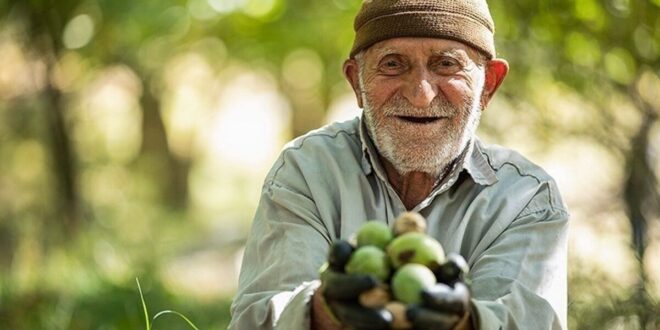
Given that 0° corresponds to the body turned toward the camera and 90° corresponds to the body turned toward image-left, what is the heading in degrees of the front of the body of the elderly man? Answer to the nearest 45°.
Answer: approximately 0°

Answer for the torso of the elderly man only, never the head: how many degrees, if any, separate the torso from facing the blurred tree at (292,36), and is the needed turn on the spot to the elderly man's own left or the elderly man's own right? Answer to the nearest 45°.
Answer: approximately 180°

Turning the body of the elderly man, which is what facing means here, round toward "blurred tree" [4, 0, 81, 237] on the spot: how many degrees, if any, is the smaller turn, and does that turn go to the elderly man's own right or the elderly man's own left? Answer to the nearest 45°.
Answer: approximately 135° to the elderly man's own right
